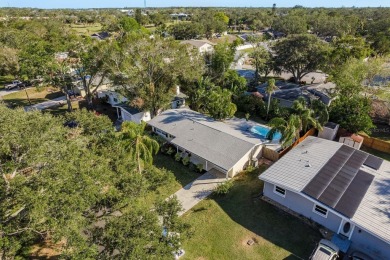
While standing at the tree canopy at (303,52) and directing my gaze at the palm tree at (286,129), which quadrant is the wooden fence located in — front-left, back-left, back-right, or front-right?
front-left

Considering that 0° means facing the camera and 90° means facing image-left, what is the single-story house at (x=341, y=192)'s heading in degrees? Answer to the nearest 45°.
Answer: approximately 45°

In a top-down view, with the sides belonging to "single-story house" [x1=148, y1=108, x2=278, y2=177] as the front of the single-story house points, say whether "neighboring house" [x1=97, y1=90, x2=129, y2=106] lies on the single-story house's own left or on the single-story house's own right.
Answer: on the single-story house's own right

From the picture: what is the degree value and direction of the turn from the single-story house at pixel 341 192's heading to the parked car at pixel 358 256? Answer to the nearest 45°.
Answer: approximately 45° to its left

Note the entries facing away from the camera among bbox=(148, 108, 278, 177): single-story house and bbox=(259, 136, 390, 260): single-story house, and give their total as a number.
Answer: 0

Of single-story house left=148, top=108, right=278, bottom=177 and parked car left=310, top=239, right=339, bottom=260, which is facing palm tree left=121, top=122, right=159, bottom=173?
the single-story house

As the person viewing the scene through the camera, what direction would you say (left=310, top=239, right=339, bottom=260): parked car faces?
facing away from the viewer and to the right of the viewer

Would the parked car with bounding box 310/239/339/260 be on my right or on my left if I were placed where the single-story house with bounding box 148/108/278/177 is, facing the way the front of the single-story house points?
on my left

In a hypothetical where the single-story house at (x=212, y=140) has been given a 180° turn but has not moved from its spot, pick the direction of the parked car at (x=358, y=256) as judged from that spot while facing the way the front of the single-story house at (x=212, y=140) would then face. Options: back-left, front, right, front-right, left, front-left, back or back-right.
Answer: right

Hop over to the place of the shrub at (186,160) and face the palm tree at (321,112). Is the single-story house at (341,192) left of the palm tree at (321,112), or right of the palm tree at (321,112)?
right

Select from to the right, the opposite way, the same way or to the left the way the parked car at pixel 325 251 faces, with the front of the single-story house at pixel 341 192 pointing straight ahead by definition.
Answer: the opposite way

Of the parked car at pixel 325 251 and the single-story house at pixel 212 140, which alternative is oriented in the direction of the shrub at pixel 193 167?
the single-story house

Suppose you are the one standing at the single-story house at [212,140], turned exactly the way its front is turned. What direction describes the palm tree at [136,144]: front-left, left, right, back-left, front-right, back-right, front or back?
front

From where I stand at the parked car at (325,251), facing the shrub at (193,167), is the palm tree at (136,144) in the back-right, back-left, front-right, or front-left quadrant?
front-left

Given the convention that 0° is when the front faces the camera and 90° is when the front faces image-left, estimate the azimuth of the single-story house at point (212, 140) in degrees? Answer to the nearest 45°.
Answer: approximately 45°
